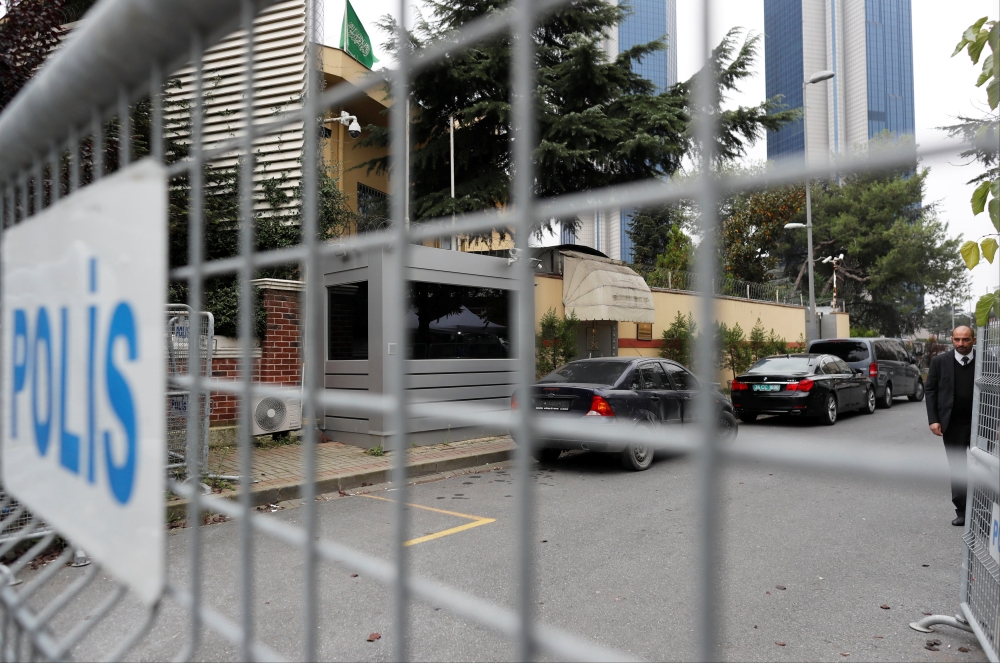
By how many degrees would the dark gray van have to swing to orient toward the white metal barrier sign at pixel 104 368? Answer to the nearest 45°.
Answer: approximately 135° to its right

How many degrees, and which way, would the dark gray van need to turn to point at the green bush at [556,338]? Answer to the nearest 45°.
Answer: approximately 180°

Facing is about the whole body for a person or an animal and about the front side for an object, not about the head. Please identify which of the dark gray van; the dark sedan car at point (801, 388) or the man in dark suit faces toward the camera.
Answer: the man in dark suit

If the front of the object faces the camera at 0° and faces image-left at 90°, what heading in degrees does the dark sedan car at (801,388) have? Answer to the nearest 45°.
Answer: approximately 225°

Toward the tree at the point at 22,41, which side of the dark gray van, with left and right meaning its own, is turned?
back

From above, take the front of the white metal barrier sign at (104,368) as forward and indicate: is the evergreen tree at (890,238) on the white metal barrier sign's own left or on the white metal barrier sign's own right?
on the white metal barrier sign's own left

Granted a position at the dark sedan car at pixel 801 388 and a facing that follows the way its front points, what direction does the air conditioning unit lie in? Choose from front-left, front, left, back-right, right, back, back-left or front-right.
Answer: back

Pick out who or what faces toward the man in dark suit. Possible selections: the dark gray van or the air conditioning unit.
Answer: the air conditioning unit

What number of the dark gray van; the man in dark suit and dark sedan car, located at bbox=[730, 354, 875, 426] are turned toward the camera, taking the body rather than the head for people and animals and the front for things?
1

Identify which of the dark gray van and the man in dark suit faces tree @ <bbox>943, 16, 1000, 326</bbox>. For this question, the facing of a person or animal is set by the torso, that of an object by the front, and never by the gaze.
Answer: the man in dark suit
